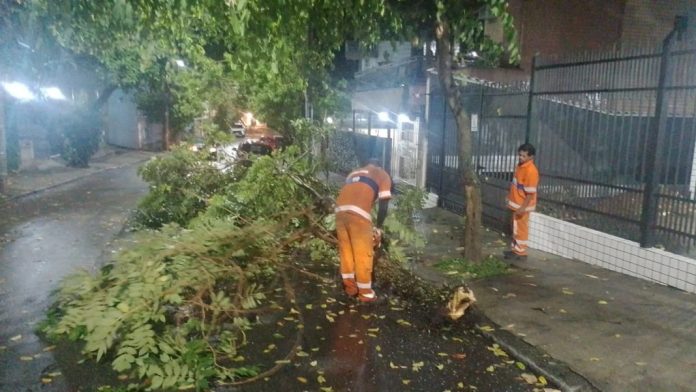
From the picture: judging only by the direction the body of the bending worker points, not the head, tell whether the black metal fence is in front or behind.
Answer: in front

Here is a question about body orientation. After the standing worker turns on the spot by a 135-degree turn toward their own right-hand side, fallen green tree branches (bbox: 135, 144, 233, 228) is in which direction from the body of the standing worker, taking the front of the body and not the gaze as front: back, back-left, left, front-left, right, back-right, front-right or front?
back-left

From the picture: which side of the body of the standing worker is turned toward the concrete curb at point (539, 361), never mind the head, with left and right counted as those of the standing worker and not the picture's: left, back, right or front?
left

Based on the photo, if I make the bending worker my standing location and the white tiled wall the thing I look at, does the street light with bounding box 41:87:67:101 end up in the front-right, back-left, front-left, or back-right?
back-left

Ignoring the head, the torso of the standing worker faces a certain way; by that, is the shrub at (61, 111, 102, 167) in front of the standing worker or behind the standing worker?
in front

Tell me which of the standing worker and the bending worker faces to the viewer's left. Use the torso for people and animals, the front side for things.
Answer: the standing worker

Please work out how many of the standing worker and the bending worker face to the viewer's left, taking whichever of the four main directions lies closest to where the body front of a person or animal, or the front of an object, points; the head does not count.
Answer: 1

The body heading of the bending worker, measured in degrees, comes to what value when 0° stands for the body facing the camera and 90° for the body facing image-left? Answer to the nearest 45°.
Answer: approximately 225°

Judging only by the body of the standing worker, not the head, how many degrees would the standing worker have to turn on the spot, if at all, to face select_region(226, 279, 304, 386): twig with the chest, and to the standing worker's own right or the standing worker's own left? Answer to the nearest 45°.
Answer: approximately 45° to the standing worker's own left

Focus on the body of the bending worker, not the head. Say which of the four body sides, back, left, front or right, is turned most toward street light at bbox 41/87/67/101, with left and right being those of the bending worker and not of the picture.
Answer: left

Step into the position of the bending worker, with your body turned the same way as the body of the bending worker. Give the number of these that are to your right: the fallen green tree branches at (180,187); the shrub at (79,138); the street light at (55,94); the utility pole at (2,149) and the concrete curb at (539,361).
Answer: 1

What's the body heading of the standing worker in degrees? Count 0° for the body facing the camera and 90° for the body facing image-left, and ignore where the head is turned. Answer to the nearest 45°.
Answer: approximately 90°

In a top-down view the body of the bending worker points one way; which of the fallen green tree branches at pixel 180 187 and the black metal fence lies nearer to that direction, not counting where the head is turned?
the black metal fence

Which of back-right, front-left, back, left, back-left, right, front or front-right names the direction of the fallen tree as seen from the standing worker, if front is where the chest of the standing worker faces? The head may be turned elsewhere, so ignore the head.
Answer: front-left

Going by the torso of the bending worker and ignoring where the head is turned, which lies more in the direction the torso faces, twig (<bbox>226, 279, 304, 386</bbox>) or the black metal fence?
the black metal fence
